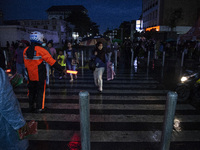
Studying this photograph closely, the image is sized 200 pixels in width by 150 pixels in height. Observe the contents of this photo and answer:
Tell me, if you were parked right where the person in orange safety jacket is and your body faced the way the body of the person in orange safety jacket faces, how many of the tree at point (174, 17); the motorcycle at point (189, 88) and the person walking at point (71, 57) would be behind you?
0

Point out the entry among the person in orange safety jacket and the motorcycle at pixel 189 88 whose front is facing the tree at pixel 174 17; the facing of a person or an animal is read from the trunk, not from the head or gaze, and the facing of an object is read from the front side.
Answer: the person in orange safety jacket

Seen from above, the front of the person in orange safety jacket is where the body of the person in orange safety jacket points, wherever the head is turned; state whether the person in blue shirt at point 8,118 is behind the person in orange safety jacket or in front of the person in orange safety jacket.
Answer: behind

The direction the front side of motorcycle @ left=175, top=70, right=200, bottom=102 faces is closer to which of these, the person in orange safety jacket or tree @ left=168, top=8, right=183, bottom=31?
the person in orange safety jacket

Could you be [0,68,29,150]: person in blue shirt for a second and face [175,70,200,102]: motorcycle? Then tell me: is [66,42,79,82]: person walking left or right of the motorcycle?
left

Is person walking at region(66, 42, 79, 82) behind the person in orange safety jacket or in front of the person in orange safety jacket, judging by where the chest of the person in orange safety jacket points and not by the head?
in front

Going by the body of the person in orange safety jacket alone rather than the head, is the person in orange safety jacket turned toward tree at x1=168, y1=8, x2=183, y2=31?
yes

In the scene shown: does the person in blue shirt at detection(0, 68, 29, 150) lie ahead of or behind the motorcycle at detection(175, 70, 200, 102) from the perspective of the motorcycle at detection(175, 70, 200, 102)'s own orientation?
ahead

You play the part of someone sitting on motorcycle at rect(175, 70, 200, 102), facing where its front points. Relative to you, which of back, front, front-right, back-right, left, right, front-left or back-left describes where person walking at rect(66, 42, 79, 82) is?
front-right

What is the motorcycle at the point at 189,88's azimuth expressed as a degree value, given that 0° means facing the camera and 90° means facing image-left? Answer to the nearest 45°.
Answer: approximately 45°

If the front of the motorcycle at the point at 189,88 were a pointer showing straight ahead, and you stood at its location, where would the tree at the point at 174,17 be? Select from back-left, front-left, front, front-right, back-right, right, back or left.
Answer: back-right

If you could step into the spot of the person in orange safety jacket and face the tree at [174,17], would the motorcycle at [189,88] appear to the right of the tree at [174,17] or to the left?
right

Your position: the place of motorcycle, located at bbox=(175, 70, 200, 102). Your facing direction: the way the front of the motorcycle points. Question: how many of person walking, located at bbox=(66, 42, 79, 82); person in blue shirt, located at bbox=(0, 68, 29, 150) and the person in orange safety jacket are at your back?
0
